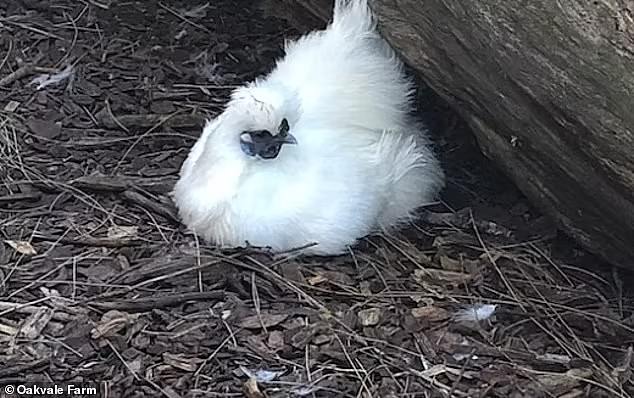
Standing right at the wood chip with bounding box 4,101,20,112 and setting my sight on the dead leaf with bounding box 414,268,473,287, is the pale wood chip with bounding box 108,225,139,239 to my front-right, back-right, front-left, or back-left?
front-right

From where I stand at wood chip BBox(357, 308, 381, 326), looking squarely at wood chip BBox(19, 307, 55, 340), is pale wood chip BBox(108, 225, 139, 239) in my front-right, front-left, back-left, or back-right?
front-right

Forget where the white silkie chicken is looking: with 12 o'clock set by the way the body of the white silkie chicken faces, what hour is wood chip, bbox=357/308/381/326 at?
The wood chip is roughly at 9 o'clock from the white silkie chicken.

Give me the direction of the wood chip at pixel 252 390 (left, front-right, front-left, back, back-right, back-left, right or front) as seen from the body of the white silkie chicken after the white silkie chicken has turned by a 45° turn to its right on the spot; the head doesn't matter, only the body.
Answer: left

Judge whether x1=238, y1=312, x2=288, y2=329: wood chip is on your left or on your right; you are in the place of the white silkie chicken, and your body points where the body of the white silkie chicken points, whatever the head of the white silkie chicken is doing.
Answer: on your left

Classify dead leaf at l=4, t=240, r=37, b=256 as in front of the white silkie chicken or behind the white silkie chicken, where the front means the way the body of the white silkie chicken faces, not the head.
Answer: in front

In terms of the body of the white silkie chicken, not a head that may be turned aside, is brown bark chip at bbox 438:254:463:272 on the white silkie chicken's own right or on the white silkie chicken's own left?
on the white silkie chicken's own left

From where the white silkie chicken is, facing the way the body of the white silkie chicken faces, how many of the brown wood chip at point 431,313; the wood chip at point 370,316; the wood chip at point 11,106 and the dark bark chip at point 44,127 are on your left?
2

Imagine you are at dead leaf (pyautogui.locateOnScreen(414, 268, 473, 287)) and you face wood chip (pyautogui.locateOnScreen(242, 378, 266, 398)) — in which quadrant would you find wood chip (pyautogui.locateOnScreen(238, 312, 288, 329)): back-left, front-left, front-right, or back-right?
front-right

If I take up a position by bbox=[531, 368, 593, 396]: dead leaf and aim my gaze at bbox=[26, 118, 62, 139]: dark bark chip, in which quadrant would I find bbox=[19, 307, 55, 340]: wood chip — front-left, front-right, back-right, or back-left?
front-left

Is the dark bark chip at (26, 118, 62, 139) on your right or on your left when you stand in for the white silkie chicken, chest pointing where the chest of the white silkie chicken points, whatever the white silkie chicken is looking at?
on your right

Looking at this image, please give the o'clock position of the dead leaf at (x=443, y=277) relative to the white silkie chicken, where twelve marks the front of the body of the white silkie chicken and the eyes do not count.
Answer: The dead leaf is roughly at 8 o'clock from the white silkie chicken.

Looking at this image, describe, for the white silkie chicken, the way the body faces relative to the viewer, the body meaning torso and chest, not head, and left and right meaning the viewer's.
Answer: facing the viewer and to the left of the viewer

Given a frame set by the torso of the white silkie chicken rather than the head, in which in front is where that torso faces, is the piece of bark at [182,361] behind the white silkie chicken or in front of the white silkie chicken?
in front
